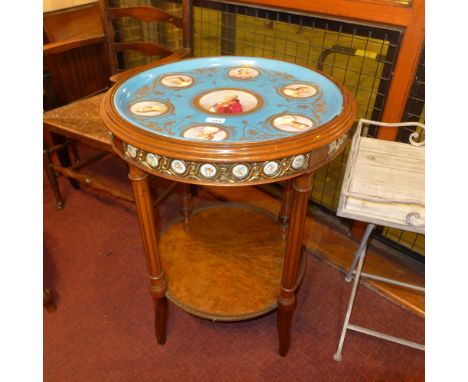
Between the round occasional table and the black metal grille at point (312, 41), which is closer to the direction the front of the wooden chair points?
the round occasional table

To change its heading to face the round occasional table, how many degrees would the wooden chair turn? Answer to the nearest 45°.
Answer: approximately 45° to its left

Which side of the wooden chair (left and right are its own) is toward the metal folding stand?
left

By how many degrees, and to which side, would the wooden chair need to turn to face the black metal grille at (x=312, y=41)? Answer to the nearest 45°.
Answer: approximately 90° to its left

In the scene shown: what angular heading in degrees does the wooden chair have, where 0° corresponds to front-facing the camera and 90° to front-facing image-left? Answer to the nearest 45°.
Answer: approximately 45°
